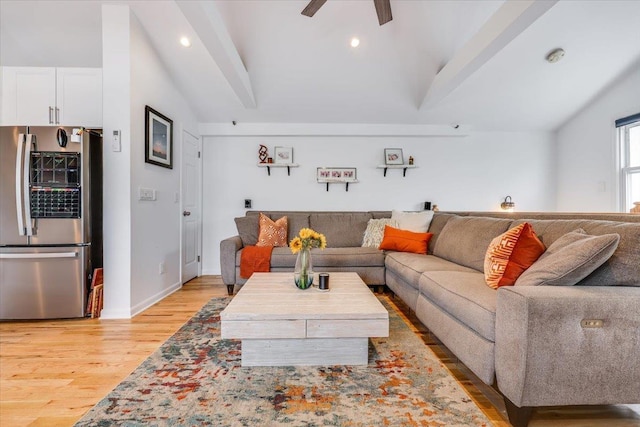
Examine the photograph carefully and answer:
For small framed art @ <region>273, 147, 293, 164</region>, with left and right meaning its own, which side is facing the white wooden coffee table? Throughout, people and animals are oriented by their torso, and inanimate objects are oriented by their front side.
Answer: front

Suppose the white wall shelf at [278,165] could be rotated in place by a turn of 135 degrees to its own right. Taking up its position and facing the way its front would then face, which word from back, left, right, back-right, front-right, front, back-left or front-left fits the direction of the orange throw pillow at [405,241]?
back

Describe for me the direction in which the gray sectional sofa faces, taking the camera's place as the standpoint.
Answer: facing the viewer and to the left of the viewer

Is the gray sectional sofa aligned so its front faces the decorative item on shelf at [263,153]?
no

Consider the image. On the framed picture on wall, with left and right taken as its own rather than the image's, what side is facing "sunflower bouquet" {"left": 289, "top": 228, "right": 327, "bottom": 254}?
front

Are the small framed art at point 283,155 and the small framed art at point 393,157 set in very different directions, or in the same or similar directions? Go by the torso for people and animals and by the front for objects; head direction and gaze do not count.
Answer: same or similar directions

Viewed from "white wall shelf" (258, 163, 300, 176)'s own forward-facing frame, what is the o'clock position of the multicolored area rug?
The multicolored area rug is roughly at 12 o'clock from the white wall shelf.

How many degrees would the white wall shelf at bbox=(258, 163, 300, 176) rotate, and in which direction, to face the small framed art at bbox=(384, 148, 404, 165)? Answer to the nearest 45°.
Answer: approximately 90° to its left

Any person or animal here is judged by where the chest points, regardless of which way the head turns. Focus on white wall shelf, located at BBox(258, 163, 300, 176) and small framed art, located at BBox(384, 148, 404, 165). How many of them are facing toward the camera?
2

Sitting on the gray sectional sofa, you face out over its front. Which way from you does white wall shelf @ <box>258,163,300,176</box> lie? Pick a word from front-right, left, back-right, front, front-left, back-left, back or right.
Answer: right

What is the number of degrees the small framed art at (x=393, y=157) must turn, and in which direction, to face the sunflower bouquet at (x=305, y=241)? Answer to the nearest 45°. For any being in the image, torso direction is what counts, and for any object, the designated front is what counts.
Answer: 0° — it already faces it

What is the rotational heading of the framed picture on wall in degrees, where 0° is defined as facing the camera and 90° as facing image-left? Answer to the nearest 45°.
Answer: approximately 315°

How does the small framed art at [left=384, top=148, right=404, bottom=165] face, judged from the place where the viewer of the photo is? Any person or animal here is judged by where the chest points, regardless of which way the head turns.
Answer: facing the viewer

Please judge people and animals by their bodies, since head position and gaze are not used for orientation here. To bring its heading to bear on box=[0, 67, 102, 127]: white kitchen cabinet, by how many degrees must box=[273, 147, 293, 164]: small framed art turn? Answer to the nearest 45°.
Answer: approximately 45° to its right

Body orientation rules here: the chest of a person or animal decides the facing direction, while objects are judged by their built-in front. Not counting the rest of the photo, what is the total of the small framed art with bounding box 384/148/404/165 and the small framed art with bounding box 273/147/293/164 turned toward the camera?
2

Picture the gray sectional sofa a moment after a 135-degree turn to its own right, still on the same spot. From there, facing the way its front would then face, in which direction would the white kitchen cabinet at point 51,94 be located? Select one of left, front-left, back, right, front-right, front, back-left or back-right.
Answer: left

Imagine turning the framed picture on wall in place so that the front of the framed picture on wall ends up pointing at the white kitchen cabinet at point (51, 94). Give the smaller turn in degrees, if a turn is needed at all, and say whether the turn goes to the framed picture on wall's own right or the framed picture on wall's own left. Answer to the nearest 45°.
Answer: approximately 135° to the framed picture on wall's own right
